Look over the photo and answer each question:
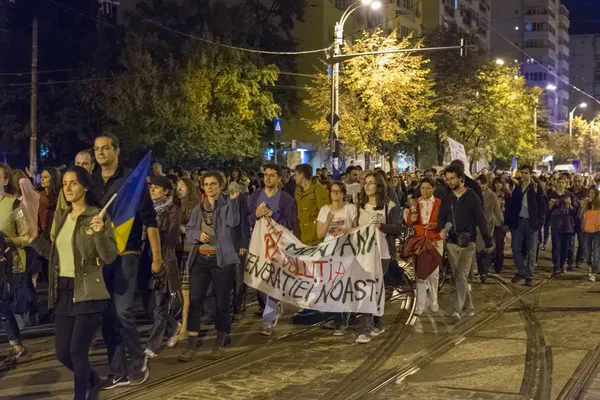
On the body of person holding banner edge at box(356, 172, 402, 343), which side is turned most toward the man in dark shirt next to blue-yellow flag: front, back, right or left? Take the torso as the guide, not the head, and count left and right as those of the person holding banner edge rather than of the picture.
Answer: front

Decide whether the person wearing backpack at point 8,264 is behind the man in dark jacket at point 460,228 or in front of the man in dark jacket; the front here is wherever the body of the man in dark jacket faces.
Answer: in front

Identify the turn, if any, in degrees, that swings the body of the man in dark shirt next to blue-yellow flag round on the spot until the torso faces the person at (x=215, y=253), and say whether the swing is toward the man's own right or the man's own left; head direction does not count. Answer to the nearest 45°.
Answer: approximately 180°

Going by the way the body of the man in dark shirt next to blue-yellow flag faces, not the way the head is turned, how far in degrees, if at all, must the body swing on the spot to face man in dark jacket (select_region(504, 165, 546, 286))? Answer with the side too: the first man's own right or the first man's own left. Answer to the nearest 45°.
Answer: approximately 180°

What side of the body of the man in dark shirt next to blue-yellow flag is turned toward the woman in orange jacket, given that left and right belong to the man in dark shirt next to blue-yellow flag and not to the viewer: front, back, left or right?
back

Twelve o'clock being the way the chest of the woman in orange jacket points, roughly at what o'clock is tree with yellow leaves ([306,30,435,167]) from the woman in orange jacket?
The tree with yellow leaves is roughly at 6 o'clock from the woman in orange jacket.

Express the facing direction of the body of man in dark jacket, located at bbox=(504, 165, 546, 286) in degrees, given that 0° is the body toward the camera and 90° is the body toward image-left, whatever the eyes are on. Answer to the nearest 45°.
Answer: approximately 0°

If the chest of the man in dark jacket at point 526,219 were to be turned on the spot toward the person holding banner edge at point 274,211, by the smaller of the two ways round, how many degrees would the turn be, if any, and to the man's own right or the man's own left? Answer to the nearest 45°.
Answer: approximately 45° to the man's own right

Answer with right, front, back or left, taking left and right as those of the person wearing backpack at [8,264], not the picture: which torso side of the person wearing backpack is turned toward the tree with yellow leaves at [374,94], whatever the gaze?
back
